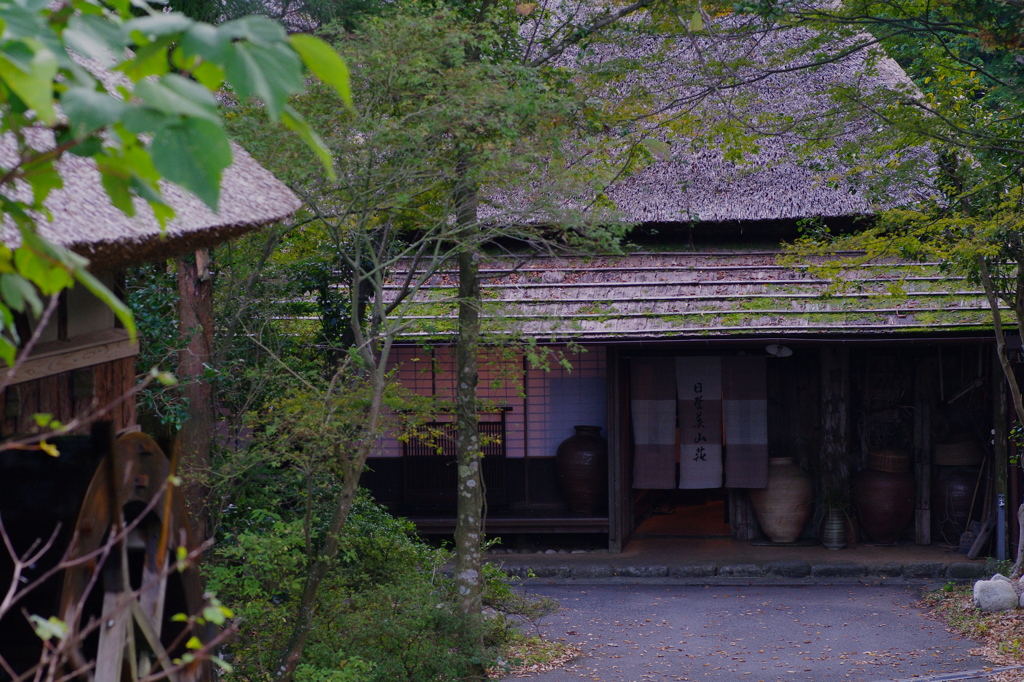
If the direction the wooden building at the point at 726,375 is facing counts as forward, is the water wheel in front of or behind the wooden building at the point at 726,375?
in front

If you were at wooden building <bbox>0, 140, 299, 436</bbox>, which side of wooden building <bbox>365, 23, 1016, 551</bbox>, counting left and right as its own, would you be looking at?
front

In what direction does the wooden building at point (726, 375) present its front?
toward the camera

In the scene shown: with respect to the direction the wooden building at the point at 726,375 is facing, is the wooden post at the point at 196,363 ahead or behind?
ahead

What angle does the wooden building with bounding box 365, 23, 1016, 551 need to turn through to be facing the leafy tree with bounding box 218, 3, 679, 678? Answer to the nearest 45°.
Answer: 0° — it already faces it
